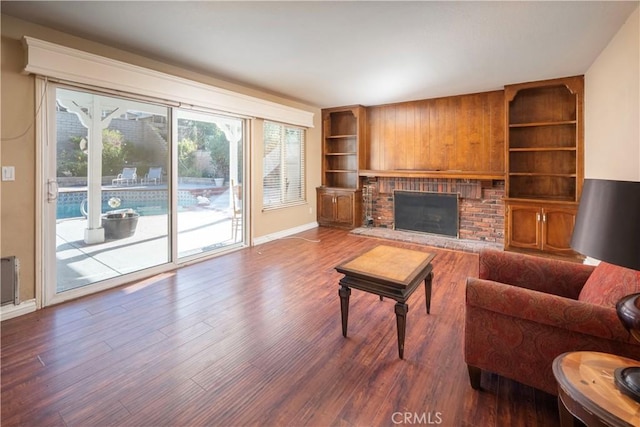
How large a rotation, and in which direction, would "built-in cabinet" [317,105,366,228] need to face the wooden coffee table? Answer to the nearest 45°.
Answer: approximately 45° to its left

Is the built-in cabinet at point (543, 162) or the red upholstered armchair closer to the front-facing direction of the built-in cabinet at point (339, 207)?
the red upholstered armchair

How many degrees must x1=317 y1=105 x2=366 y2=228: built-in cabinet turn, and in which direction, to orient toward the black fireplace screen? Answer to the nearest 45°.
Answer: approximately 90° to its left

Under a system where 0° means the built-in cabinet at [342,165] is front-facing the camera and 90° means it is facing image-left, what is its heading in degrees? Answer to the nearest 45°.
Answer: approximately 45°

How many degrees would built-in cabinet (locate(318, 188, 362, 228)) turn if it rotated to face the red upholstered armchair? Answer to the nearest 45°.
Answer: approximately 45° to its left

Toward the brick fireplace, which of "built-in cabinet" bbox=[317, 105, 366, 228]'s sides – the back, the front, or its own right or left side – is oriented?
left

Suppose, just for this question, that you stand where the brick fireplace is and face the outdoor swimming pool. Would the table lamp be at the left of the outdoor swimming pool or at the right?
left

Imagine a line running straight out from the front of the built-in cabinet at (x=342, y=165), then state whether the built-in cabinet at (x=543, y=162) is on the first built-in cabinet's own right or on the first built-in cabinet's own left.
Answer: on the first built-in cabinet's own left
